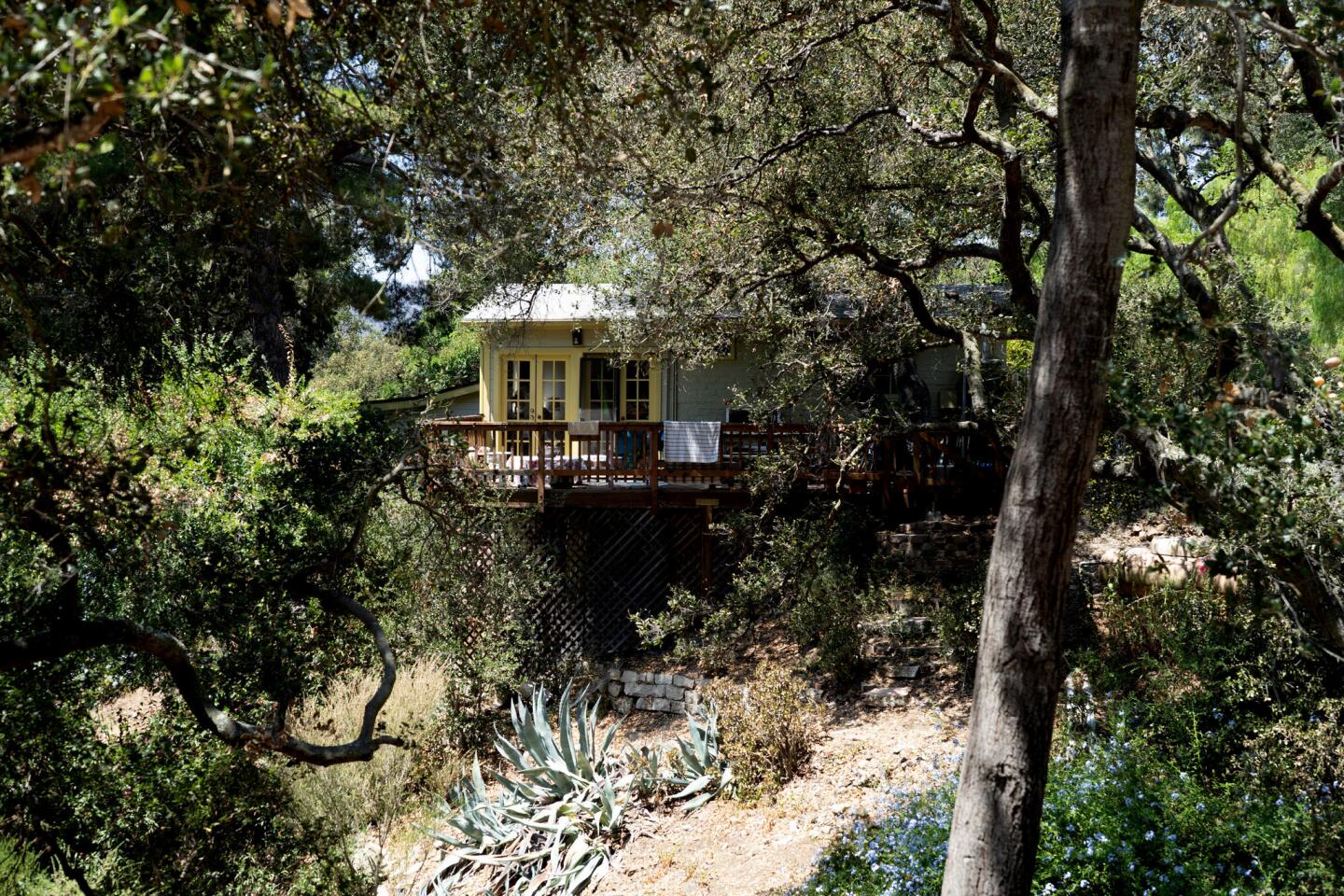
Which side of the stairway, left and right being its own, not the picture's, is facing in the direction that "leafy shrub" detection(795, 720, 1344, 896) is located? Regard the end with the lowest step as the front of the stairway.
front

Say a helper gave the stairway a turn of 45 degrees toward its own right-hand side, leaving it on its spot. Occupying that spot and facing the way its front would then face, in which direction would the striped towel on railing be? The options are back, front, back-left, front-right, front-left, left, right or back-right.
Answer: right

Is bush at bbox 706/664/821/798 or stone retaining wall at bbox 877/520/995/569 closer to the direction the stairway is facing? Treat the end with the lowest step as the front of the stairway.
the bush

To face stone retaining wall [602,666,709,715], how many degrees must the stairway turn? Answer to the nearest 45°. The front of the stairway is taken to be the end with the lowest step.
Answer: approximately 135° to its right

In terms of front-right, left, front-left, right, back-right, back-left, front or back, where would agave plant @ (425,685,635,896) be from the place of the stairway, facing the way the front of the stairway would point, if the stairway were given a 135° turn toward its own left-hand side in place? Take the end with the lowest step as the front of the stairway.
back

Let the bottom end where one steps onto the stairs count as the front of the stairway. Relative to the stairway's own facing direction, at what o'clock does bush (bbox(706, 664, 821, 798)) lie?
The bush is roughly at 1 o'clock from the stairway.

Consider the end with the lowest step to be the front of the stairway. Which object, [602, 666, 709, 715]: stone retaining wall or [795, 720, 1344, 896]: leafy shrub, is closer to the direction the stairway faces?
the leafy shrub

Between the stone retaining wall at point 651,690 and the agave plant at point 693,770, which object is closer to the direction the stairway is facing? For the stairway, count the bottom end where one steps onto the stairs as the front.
the agave plant

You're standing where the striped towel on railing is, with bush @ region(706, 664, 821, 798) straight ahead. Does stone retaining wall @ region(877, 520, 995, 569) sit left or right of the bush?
left

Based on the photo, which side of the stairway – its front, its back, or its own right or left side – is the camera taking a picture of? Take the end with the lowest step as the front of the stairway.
front

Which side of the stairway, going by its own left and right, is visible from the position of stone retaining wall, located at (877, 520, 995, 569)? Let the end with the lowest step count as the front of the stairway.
back
